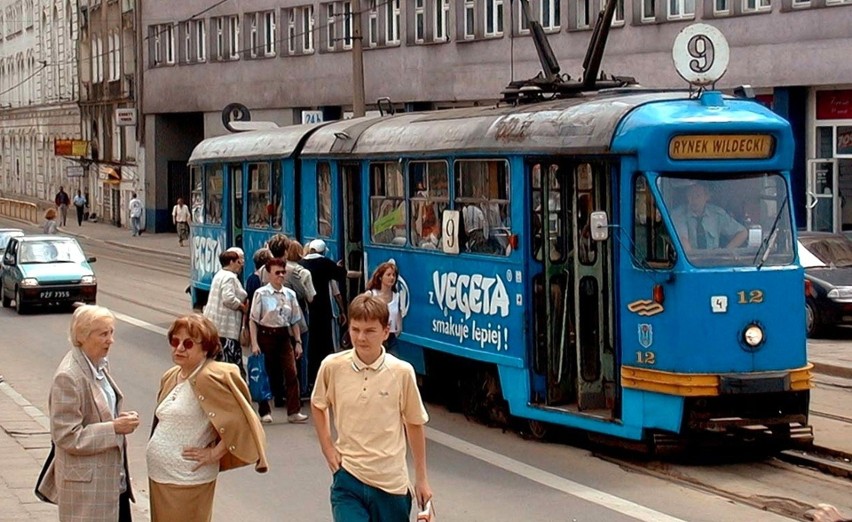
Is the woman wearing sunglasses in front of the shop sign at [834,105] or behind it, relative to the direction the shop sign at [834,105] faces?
in front

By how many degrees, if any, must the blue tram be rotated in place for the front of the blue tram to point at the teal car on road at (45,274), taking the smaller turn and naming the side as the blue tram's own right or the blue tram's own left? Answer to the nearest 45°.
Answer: approximately 180°

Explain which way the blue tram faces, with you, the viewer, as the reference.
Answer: facing the viewer and to the right of the viewer

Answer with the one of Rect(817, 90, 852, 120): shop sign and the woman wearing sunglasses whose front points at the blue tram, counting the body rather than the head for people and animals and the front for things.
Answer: the shop sign

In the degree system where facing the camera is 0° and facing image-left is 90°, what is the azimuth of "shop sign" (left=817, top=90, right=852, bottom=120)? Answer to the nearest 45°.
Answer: approximately 0°

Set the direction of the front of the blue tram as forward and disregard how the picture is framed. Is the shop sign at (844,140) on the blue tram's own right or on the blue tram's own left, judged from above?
on the blue tram's own left

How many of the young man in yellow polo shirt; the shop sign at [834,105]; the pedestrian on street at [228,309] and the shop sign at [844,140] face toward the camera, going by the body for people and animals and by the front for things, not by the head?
3

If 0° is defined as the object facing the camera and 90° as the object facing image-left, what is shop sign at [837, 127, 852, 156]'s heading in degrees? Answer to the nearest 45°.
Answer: approximately 0°

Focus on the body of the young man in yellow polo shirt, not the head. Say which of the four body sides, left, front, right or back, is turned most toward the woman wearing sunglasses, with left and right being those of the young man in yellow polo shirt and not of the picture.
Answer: right

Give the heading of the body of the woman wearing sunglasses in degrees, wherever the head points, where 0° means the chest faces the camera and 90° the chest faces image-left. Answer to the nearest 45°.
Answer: approximately 45°

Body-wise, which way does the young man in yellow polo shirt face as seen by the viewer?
toward the camera
